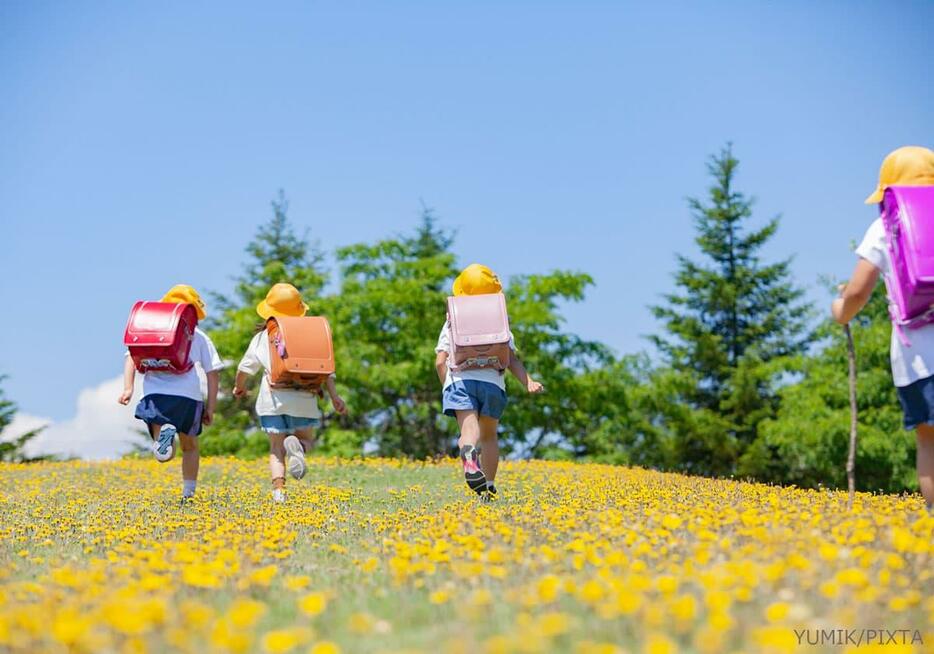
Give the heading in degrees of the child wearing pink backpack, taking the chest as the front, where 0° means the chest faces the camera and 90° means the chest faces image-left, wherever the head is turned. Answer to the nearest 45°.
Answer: approximately 180°

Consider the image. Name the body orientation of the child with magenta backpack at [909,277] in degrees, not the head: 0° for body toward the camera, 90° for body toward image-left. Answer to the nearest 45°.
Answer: approximately 135°

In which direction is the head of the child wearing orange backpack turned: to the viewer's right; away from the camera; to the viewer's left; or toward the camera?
away from the camera

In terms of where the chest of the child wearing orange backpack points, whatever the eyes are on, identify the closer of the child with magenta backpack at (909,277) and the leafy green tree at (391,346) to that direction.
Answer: the leafy green tree

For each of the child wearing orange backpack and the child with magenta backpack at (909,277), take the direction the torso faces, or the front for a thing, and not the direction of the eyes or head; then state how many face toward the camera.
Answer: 0

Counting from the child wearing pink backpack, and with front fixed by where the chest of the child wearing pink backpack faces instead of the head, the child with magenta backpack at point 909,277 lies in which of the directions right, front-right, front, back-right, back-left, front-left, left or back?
back-right

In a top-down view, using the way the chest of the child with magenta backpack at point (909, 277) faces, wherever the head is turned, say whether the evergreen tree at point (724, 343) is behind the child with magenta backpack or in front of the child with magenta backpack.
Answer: in front

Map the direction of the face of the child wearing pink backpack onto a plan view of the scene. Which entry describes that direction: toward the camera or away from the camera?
away from the camera

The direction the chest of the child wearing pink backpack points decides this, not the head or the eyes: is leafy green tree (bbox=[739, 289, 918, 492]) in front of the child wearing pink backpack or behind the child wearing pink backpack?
in front

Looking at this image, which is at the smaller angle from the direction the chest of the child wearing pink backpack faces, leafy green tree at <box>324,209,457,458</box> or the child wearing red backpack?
the leafy green tree

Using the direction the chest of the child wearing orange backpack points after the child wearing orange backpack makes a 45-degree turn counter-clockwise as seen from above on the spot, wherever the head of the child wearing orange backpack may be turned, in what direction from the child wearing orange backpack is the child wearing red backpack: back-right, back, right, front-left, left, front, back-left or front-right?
front

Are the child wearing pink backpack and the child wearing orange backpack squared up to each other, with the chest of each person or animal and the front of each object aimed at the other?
no

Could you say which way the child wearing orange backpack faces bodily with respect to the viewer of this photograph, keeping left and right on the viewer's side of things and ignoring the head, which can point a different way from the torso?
facing away from the viewer and to the left of the viewer

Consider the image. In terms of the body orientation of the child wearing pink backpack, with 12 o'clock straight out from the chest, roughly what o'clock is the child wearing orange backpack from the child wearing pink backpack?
The child wearing orange backpack is roughly at 10 o'clock from the child wearing pink backpack.

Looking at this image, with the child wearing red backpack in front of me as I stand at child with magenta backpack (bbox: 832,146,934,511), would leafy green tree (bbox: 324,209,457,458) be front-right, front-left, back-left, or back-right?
front-right

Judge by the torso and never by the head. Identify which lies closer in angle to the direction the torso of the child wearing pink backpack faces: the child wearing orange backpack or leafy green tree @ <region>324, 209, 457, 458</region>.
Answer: the leafy green tree
